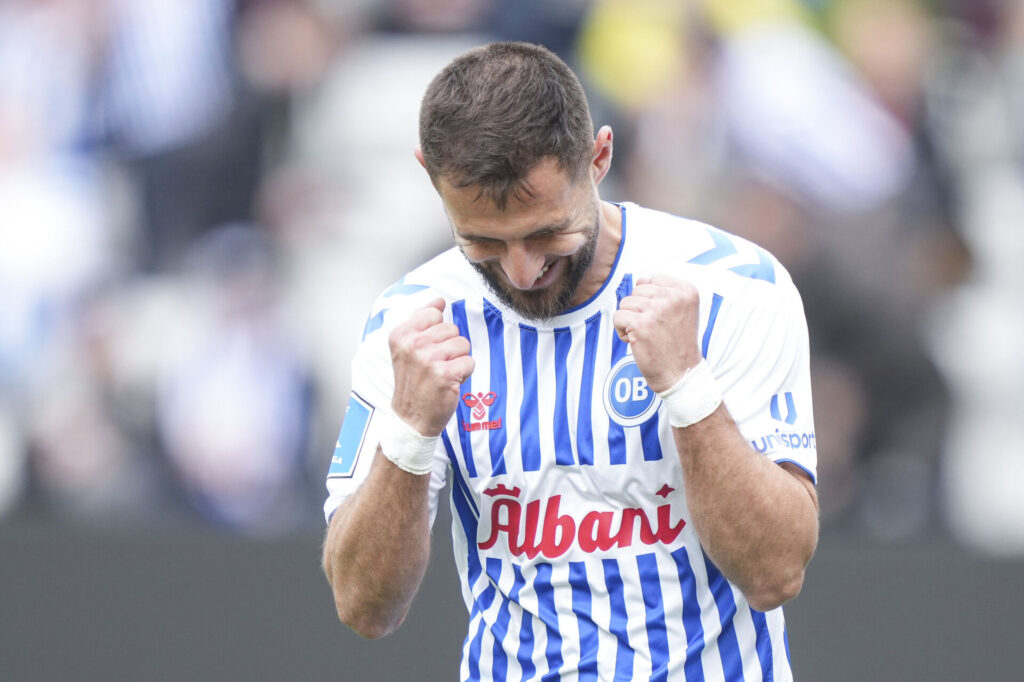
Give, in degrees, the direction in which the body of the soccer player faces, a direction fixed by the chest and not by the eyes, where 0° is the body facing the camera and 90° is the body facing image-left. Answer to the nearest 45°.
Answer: approximately 0°

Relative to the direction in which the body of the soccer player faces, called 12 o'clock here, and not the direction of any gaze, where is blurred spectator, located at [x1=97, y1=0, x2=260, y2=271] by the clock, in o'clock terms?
The blurred spectator is roughly at 5 o'clock from the soccer player.

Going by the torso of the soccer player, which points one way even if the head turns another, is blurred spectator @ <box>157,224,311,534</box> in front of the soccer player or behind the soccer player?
behind
